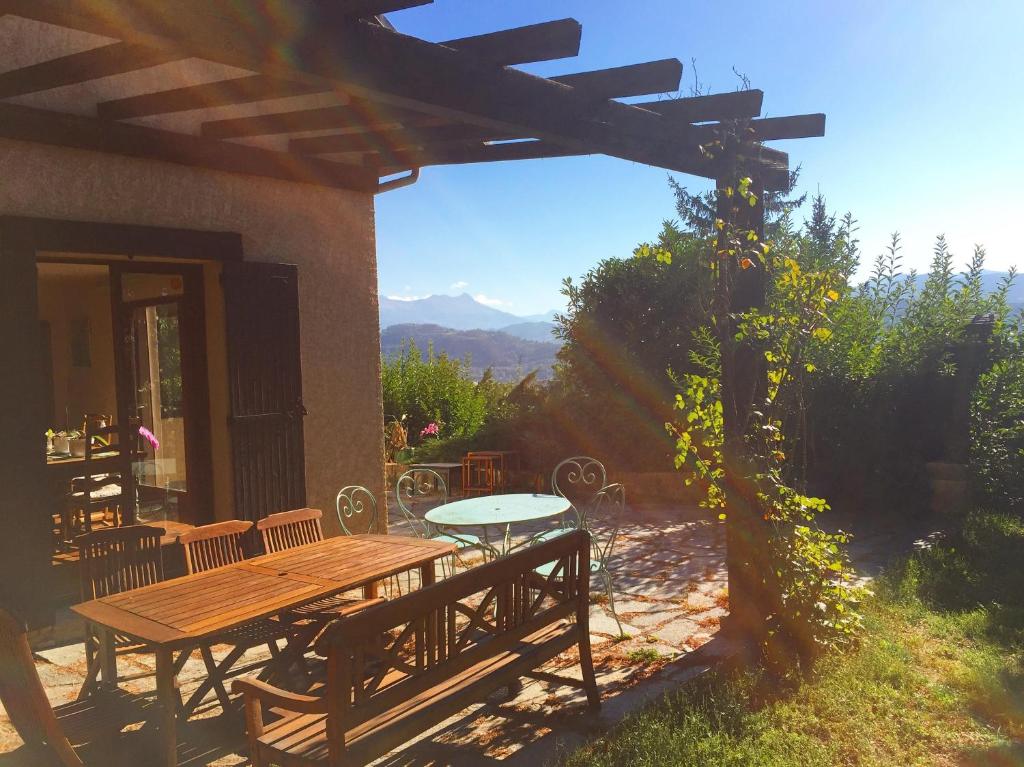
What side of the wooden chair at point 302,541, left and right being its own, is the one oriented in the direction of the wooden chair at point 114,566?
right

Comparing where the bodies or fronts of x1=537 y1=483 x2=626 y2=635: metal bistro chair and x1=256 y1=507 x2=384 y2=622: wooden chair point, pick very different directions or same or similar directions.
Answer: very different directions

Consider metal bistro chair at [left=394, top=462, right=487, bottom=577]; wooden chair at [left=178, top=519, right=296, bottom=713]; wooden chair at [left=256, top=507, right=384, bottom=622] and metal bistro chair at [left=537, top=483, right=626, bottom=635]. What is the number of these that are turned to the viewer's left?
1

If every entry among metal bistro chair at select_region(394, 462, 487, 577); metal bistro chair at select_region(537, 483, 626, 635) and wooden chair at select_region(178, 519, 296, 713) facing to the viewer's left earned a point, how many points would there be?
1

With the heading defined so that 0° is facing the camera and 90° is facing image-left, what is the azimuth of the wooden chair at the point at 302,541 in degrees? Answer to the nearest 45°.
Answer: approximately 315°

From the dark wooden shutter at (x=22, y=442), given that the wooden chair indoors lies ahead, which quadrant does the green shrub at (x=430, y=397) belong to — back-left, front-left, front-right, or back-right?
front-right

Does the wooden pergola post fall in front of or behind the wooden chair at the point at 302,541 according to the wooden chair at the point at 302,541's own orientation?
in front

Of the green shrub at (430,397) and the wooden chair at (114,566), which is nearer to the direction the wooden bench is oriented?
the wooden chair

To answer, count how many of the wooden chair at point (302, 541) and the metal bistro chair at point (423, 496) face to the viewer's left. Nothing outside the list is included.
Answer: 0

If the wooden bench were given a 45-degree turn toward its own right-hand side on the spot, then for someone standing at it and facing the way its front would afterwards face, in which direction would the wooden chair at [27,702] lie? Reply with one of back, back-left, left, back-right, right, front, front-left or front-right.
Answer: left

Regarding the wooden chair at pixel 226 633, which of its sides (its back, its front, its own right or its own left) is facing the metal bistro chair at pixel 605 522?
left

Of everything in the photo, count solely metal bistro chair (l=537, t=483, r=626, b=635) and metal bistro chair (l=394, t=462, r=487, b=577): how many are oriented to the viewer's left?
1

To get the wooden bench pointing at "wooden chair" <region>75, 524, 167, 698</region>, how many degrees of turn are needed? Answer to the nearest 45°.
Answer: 0° — it already faces it

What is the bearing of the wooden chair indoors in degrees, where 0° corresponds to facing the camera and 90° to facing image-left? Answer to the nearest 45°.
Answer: approximately 135°

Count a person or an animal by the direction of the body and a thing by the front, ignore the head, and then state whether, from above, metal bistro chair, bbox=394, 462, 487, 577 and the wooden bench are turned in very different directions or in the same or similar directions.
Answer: very different directions

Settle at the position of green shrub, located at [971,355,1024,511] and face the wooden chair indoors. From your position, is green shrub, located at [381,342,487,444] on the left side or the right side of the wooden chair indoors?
right

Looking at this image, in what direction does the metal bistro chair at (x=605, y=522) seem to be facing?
to the viewer's left

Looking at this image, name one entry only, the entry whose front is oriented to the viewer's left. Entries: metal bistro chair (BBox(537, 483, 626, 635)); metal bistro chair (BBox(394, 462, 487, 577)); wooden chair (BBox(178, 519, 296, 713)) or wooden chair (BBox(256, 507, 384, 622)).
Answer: metal bistro chair (BBox(537, 483, 626, 635))

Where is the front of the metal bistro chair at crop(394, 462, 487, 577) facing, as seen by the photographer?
facing the viewer and to the right of the viewer
